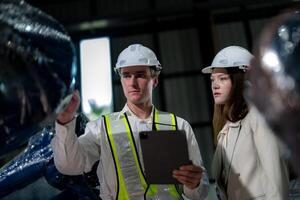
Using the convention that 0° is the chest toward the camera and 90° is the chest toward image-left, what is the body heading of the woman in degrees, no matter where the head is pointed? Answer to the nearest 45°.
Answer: approximately 45°

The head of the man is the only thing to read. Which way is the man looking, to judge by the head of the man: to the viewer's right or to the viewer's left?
to the viewer's left

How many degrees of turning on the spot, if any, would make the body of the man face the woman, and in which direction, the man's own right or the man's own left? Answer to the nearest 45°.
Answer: approximately 90° to the man's own left

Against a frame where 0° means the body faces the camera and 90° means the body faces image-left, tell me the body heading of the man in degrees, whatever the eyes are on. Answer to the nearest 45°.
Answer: approximately 0°
